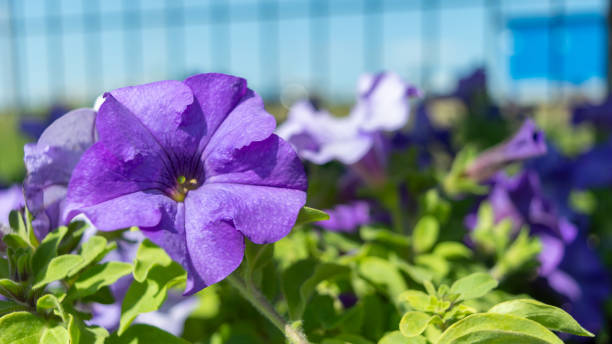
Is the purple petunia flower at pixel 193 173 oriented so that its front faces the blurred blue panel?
no

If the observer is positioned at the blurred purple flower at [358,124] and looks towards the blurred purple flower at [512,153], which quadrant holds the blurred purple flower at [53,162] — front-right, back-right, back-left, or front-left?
back-right

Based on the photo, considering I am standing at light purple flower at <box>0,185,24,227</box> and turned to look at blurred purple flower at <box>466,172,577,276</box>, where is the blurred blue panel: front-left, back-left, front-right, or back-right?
front-left

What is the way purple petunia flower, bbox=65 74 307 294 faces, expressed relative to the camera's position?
facing the viewer
